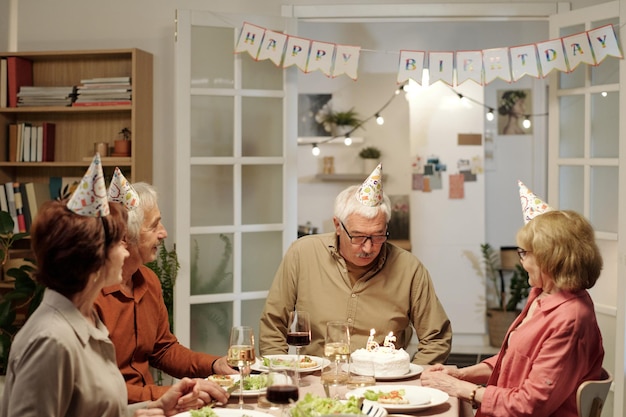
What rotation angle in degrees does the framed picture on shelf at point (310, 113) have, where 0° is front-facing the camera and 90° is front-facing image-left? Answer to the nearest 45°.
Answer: approximately 0°

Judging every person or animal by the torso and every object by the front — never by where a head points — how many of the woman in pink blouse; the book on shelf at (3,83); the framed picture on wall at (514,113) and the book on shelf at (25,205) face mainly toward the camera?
3

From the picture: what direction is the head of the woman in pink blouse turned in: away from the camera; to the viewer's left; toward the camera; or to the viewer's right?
to the viewer's left

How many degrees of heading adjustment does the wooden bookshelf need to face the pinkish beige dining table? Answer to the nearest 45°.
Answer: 0° — it already faces it

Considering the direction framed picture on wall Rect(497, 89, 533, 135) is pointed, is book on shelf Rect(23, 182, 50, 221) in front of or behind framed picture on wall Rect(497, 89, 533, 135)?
in front

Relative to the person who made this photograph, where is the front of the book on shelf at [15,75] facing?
facing the viewer

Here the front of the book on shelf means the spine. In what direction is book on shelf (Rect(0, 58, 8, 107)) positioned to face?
toward the camera

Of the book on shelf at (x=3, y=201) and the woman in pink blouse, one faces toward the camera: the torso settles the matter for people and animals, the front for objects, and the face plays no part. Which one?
the book on shelf

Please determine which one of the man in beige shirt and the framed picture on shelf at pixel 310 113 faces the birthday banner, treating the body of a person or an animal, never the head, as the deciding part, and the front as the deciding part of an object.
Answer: the framed picture on shelf

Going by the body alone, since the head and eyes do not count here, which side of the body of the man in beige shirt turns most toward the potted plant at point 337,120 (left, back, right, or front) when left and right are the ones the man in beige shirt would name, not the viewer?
back

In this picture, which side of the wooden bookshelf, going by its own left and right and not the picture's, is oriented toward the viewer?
front

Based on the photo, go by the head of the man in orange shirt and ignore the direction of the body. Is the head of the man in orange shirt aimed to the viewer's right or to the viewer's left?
to the viewer's right
